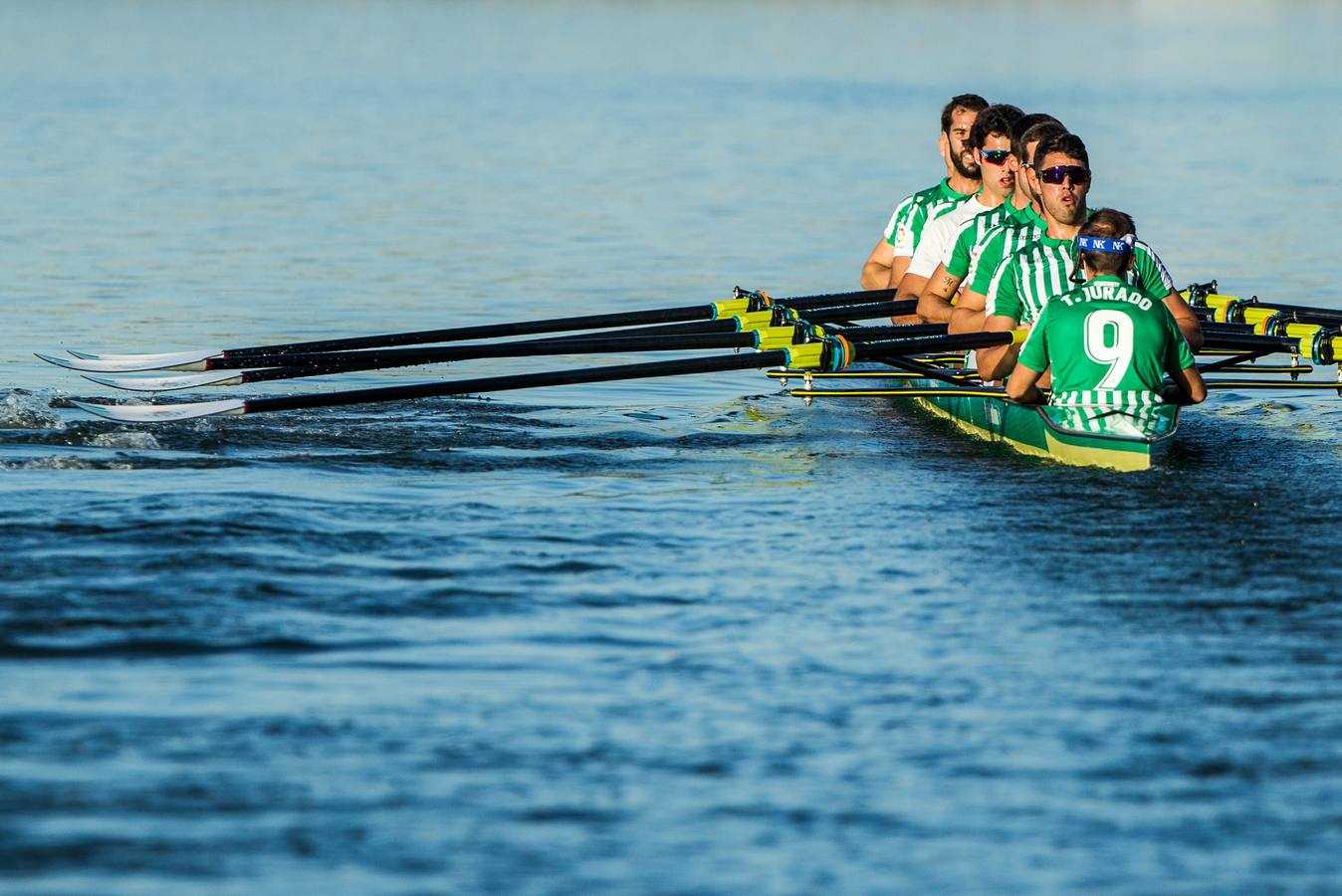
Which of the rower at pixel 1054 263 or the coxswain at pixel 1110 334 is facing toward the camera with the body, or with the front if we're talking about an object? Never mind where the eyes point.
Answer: the rower at pixel 1054 263

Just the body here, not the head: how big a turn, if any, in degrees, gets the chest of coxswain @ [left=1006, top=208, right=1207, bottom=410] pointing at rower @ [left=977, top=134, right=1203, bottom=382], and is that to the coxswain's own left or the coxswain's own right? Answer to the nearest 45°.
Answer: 0° — they already face them

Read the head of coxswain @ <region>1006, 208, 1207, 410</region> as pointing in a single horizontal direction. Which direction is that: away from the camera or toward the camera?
away from the camera

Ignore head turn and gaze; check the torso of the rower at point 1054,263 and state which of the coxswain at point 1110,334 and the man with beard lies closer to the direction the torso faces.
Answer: the coxswain

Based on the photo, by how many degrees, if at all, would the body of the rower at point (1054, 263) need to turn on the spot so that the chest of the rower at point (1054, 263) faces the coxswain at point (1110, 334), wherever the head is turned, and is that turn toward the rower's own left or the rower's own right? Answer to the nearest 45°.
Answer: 0° — they already face them

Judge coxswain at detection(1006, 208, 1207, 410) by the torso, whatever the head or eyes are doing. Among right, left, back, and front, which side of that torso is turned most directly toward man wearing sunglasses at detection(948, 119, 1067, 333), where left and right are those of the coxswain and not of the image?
front

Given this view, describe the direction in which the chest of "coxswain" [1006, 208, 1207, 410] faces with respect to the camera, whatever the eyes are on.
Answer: away from the camera

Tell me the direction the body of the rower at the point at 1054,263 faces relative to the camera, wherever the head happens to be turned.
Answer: toward the camera

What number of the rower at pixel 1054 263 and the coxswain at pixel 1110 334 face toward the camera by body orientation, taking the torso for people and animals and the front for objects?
1

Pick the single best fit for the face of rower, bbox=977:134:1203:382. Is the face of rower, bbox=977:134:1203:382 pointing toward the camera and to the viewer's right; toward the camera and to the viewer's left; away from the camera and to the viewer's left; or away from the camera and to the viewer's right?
toward the camera and to the viewer's right

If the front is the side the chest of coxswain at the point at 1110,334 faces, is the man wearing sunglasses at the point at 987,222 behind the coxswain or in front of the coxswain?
in front

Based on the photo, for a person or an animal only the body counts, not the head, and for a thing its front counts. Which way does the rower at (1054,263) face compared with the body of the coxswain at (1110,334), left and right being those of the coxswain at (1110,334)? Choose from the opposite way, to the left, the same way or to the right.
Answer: the opposite way

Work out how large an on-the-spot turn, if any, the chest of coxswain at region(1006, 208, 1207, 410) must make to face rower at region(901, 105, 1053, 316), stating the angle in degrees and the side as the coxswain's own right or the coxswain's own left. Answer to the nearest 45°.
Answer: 0° — they already face them
